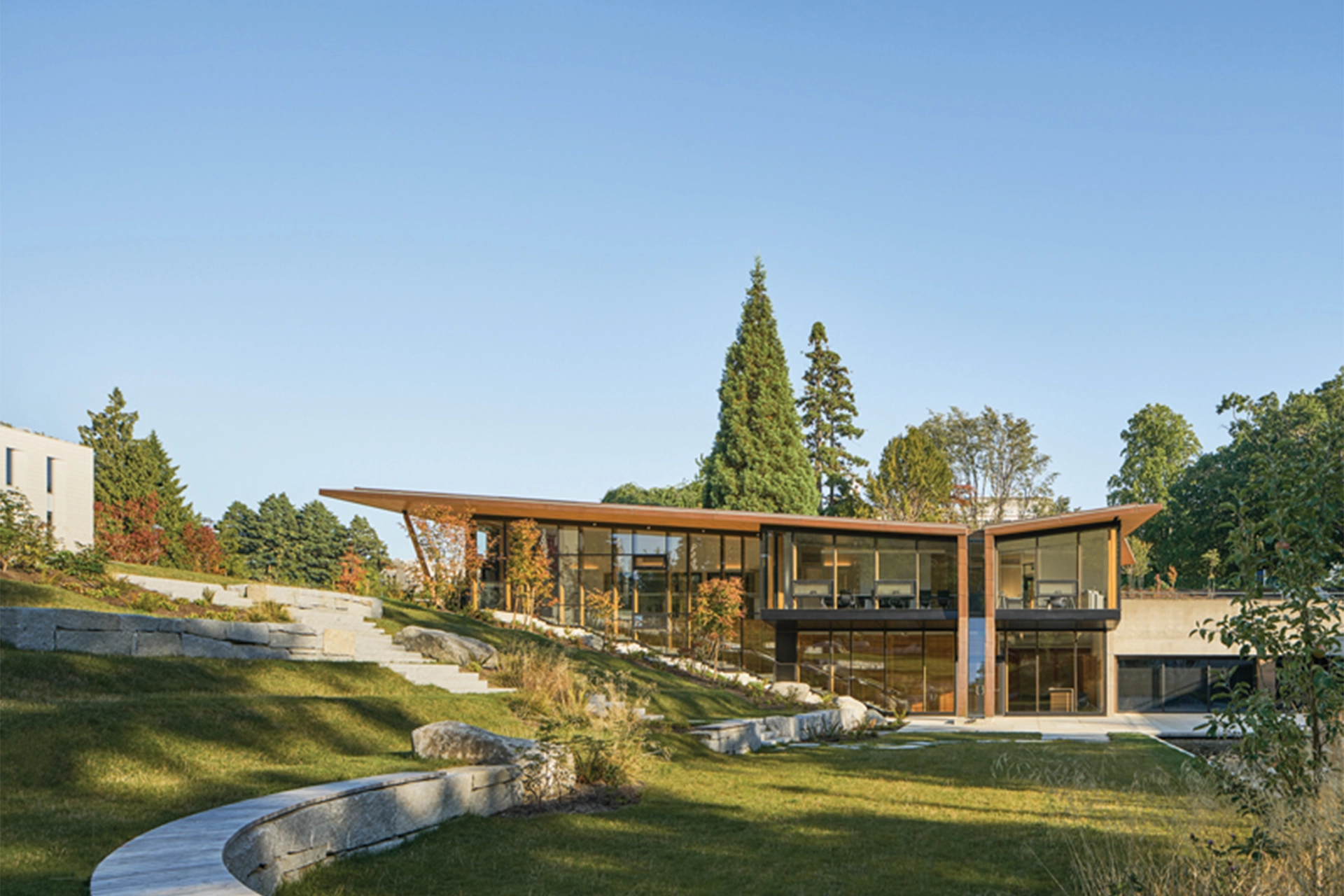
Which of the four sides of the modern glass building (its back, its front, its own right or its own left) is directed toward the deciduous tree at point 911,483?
back

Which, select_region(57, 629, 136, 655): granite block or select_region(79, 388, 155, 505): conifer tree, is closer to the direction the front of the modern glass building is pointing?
the granite block

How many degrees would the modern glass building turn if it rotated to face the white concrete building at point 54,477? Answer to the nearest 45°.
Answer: approximately 90° to its right

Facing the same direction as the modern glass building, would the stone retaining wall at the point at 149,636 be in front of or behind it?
in front

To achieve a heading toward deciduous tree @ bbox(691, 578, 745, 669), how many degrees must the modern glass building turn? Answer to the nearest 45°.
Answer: approximately 45° to its right

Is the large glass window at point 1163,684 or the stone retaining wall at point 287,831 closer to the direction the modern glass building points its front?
the stone retaining wall

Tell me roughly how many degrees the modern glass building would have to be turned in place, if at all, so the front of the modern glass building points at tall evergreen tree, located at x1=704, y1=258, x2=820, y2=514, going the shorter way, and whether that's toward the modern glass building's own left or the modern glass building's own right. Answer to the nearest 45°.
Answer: approximately 180°

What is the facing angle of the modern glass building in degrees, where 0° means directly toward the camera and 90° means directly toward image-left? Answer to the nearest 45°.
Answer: approximately 0°

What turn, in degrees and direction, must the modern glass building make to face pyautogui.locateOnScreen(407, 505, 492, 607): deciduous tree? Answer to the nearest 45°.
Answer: approximately 90° to its right

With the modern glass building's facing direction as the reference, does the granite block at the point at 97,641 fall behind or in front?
in front
